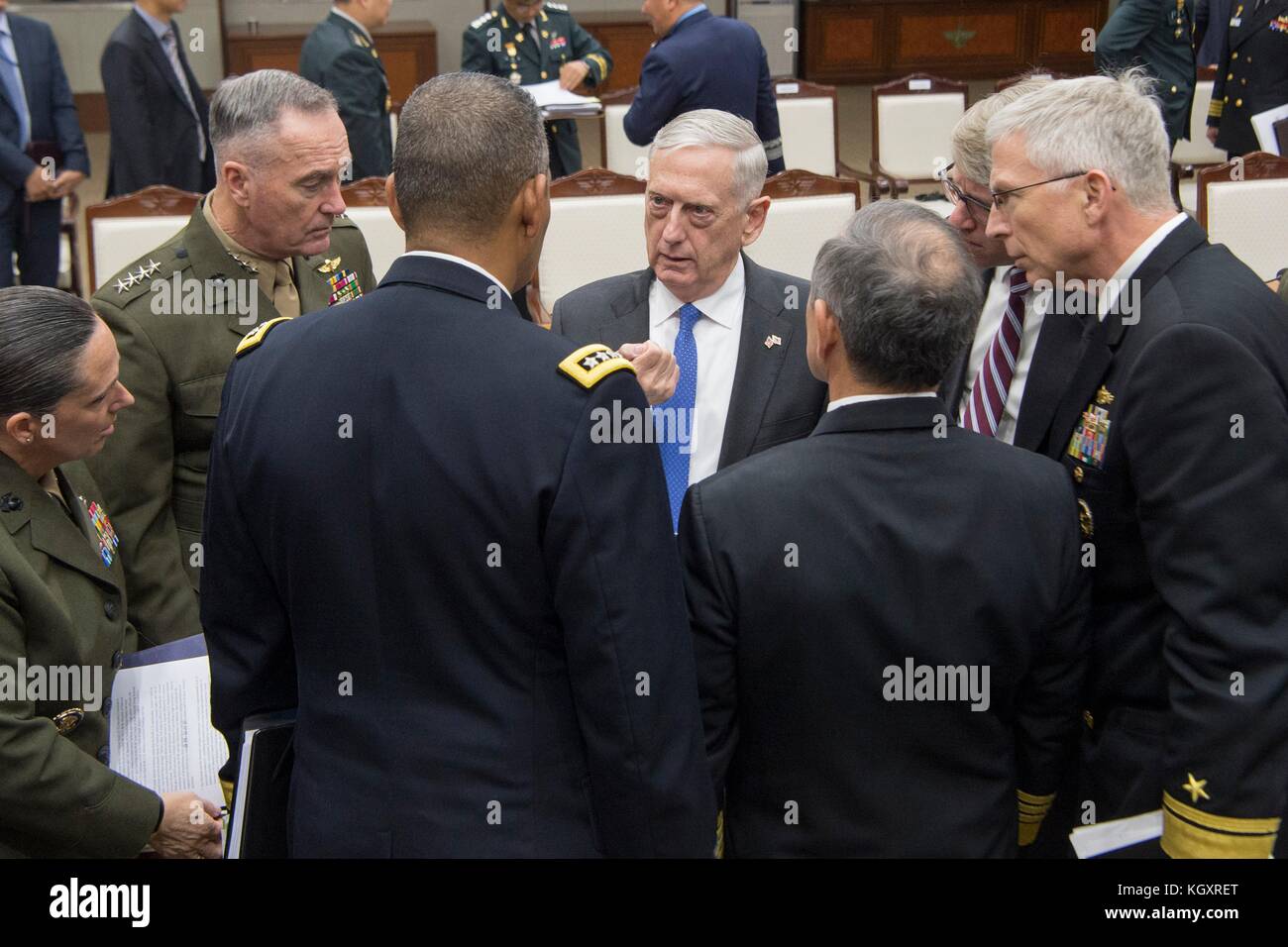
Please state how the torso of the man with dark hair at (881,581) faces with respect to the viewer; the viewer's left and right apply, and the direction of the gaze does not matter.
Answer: facing away from the viewer

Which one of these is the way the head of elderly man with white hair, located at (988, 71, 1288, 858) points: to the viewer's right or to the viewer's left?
to the viewer's left

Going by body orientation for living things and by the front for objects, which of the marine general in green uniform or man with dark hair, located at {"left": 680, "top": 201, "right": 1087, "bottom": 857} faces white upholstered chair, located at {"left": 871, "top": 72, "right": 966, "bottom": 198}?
the man with dark hair

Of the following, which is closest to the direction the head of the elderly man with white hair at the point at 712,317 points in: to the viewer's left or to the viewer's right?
to the viewer's left

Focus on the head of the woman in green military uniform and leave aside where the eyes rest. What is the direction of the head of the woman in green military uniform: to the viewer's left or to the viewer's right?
to the viewer's right

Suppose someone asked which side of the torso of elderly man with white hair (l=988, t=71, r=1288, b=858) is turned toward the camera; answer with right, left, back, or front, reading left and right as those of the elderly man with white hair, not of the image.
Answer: left
